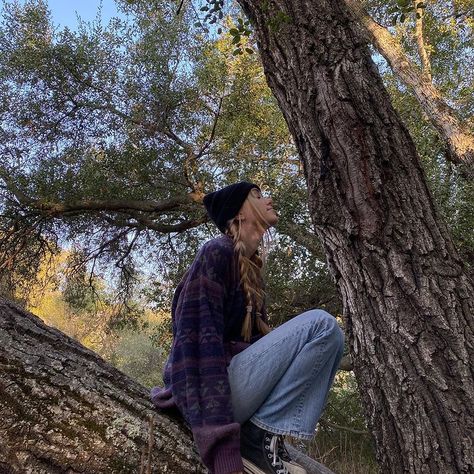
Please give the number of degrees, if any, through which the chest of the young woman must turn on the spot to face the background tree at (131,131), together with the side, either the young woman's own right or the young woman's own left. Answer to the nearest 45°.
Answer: approximately 90° to the young woman's own left

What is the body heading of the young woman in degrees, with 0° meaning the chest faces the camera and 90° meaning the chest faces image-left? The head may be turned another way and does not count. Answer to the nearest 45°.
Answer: approximately 270°

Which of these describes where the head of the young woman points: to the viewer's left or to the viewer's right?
to the viewer's right

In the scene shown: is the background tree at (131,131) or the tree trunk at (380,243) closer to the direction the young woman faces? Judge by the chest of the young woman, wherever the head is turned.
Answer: the tree trunk

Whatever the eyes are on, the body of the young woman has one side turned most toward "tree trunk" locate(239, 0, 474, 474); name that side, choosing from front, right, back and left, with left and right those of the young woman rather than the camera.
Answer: front
